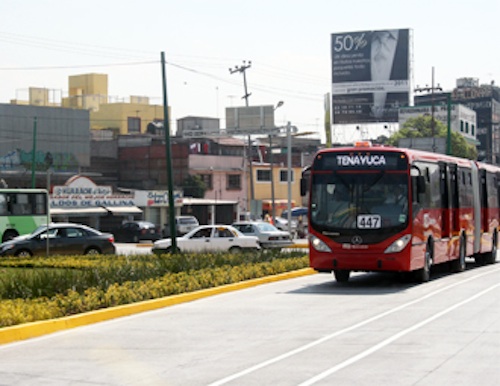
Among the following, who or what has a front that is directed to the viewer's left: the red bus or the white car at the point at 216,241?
the white car

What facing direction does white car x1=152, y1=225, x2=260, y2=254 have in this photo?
to the viewer's left

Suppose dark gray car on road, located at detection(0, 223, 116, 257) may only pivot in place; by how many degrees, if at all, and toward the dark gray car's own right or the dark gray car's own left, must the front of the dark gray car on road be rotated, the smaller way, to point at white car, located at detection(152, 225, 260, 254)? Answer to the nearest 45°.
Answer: approximately 180°

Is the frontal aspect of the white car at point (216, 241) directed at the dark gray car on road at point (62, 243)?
yes

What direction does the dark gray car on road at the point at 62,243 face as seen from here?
to the viewer's left

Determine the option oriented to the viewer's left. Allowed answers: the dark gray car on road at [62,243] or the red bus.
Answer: the dark gray car on road

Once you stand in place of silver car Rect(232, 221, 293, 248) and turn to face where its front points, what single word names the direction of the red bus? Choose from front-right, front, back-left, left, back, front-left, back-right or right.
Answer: back-left

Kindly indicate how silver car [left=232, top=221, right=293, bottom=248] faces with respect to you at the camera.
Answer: facing away from the viewer and to the left of the viewer

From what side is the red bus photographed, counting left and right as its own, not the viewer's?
front

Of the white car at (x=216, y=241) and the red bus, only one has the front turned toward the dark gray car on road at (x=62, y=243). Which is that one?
the white car

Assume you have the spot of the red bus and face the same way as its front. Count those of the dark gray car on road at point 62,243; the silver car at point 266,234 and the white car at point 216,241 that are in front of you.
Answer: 0

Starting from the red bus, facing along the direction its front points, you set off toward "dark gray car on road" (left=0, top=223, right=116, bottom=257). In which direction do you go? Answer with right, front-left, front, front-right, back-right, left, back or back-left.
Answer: back-right

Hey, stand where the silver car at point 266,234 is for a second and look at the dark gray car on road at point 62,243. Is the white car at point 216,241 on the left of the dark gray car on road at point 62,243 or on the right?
left

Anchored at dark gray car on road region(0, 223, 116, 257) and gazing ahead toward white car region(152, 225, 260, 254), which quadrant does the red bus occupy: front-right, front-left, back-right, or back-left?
front-right

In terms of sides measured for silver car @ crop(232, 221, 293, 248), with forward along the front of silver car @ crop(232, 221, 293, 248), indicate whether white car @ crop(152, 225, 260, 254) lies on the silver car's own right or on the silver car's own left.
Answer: on the silver car's own left

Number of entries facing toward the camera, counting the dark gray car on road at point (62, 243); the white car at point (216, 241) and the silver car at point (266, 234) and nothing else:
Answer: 0

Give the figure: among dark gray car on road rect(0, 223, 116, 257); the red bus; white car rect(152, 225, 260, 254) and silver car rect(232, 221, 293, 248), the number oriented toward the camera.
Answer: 1

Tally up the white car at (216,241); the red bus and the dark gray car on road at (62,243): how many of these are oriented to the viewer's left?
2
